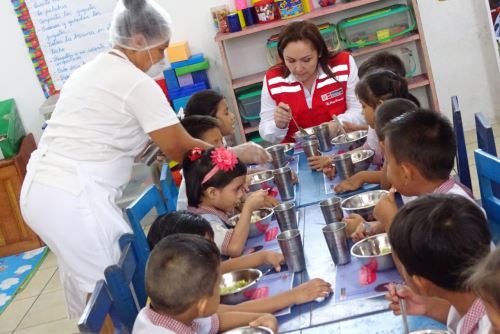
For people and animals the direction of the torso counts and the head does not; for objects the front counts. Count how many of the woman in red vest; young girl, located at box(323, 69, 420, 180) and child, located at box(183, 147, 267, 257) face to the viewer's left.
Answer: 1

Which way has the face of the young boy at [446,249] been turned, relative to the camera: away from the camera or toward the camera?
away from the camera

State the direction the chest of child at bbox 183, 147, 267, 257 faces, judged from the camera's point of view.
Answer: to the viewer's right

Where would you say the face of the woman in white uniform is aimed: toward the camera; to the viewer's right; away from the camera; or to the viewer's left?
to the viewer's right

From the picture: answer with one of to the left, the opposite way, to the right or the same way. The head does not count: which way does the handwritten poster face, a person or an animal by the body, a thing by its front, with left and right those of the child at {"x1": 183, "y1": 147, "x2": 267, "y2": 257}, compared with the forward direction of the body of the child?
to the right

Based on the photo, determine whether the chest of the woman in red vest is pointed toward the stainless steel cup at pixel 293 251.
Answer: yes

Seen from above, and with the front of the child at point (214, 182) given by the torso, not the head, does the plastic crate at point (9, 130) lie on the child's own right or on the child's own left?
on the child's own left

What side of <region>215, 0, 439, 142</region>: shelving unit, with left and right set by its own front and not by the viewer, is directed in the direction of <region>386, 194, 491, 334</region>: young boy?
front

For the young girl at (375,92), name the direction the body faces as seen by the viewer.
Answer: to the viewer's left

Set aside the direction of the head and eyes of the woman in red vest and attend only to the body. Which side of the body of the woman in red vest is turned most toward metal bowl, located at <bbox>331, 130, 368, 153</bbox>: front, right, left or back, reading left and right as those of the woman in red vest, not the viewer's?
front
